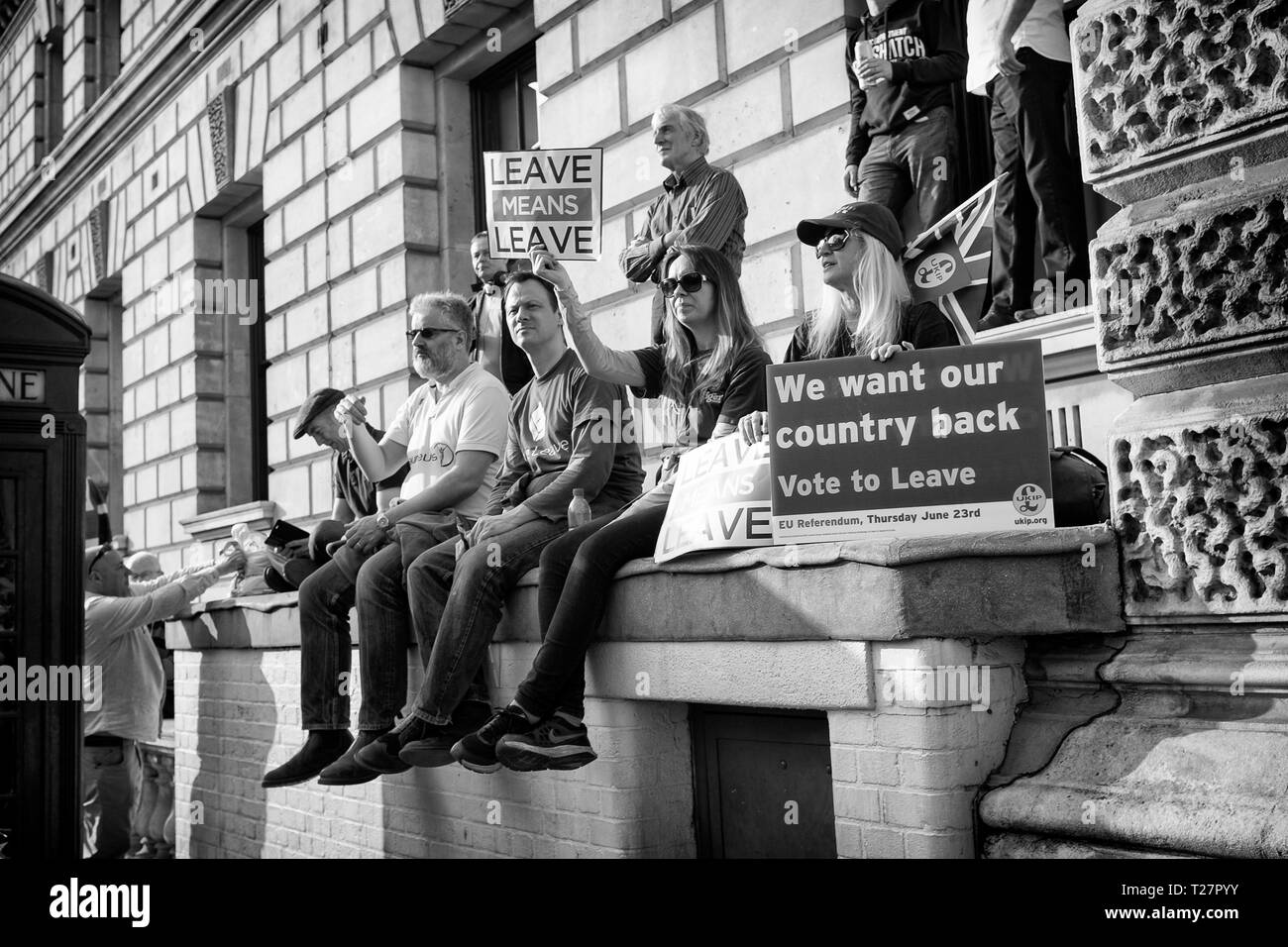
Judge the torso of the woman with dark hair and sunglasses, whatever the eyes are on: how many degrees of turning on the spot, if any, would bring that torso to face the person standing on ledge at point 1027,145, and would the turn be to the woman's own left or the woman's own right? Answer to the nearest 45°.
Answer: approximately 180°

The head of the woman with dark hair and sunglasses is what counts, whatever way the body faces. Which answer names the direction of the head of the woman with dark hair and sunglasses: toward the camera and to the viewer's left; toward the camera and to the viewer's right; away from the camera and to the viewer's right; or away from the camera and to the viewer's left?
toward the camera and to the viewer's left

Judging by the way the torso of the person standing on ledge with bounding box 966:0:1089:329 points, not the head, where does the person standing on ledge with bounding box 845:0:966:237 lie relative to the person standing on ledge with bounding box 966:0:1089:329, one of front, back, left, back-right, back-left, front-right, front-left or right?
right

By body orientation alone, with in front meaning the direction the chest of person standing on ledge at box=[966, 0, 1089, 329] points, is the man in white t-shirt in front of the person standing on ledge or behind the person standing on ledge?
in front

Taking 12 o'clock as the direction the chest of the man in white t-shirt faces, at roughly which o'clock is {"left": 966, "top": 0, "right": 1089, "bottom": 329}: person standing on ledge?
The person standing on ledge is roughly at 8 o'clock from the man in white t-shirt.

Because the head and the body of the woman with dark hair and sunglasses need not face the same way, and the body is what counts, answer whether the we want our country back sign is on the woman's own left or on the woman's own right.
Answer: on the woman's own left

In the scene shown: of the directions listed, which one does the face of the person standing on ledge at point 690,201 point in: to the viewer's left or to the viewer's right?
to the viewer's left

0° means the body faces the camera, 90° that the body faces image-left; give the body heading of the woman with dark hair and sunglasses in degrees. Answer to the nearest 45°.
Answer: approximately 45°

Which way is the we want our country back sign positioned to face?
toward the camera

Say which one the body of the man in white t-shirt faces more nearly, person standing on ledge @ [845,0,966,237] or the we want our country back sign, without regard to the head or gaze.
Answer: the we want our country back sign

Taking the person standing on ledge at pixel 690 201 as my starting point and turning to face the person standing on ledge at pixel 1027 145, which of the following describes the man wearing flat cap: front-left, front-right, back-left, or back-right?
back-right

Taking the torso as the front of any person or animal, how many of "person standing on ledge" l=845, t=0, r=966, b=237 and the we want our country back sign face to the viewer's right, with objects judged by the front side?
0

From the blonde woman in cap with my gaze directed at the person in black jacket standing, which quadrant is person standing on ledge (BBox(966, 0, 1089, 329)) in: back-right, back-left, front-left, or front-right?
front-right

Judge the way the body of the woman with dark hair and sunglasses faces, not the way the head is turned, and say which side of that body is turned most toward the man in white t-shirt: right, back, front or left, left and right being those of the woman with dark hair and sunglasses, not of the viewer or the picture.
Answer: right
